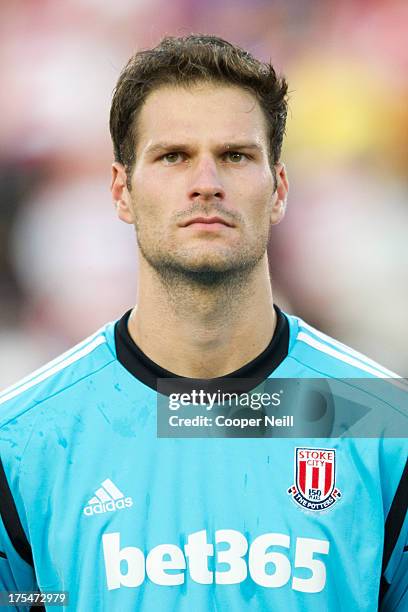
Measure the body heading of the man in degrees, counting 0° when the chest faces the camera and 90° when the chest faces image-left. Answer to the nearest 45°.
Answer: approximately 0°
